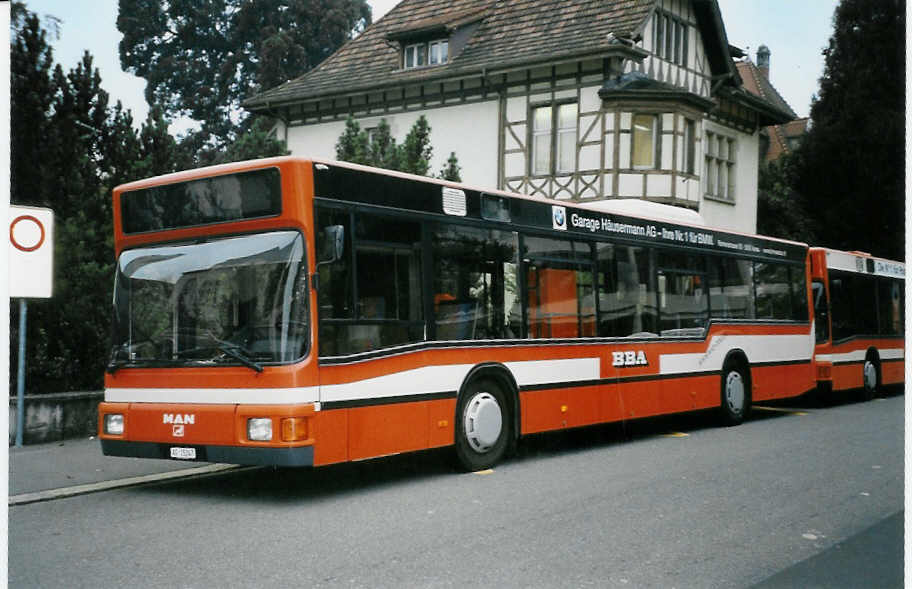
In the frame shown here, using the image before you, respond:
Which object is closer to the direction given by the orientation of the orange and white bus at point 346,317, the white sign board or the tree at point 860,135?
the white sign board

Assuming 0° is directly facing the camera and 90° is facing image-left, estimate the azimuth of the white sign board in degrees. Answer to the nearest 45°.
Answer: approximately 0°

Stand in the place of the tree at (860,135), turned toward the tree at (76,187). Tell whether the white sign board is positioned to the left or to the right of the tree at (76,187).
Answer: left

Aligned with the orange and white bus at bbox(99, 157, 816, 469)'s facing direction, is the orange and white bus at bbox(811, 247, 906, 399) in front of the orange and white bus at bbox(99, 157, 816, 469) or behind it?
behind

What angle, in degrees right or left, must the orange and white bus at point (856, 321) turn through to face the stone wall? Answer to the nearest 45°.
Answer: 0° — it already faces it

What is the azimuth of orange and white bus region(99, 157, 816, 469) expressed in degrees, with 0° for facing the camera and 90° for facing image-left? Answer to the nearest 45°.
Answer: approximately 45°

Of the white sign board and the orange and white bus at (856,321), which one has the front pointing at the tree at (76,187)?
the orange and white bus

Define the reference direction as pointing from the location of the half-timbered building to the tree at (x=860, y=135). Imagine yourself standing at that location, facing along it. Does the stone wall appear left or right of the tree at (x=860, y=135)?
right

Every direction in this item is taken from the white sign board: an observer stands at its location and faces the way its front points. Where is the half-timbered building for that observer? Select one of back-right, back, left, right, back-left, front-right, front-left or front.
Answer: back-left

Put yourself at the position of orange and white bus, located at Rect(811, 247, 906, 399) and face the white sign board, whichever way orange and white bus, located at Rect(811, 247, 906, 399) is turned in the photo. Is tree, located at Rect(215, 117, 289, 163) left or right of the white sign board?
right
